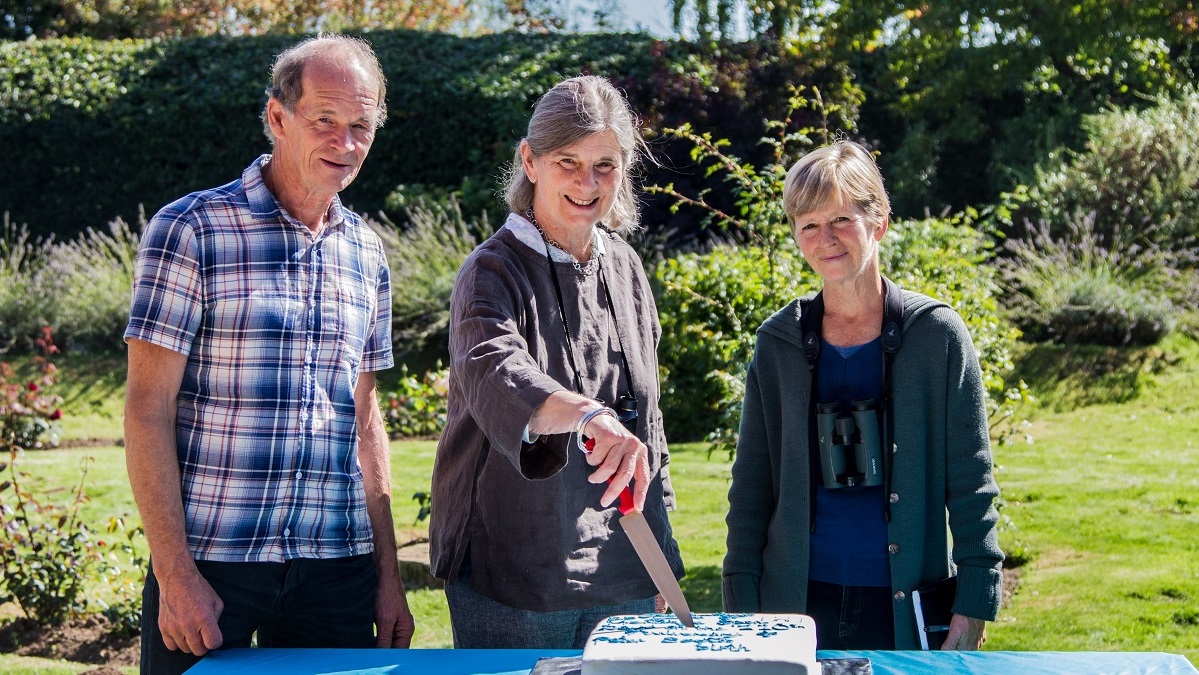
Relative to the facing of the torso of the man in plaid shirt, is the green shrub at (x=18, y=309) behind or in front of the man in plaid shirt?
behind

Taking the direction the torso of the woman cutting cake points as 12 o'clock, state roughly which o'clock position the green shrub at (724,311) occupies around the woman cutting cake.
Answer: The green shrub is roughly at 8 o'clock from the woman cutting cake.

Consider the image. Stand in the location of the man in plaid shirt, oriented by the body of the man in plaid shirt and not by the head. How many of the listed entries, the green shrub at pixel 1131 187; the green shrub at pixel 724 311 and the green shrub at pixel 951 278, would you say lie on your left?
3

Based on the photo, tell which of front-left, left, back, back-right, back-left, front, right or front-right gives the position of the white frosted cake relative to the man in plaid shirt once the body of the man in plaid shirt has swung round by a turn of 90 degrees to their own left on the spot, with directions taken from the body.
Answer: right

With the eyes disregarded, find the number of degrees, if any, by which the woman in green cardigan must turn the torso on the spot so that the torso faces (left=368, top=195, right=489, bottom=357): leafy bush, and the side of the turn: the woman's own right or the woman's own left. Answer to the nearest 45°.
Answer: approximately 135° to the woman's own right

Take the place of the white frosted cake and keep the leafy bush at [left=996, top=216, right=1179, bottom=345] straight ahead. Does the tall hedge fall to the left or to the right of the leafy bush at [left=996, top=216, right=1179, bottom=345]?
left

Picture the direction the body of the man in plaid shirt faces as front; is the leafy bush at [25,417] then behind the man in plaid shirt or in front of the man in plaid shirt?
behind

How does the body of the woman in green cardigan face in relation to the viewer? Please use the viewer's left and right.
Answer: facing the viewer

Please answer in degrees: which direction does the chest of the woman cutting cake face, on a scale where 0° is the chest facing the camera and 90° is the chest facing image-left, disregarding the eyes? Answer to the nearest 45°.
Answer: approximately 315°

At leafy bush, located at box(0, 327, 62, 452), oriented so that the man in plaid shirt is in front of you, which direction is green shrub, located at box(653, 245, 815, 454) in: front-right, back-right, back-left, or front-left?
front-left

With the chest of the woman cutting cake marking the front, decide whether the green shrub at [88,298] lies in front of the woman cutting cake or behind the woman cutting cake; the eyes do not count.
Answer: behind

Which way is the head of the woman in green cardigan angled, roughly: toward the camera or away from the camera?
toward the camera

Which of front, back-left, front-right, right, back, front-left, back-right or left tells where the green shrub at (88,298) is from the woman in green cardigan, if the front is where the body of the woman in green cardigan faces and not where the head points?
back-right

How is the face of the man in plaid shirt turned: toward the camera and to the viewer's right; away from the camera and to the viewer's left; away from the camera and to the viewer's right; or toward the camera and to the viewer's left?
toward the camera and to the viewer's right

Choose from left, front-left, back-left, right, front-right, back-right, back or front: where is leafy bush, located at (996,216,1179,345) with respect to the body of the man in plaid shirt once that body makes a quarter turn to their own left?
front

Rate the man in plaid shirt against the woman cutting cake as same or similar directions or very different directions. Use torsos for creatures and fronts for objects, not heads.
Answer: same or similar directions

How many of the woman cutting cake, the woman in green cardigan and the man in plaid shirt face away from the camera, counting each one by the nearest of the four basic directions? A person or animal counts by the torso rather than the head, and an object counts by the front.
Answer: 0
